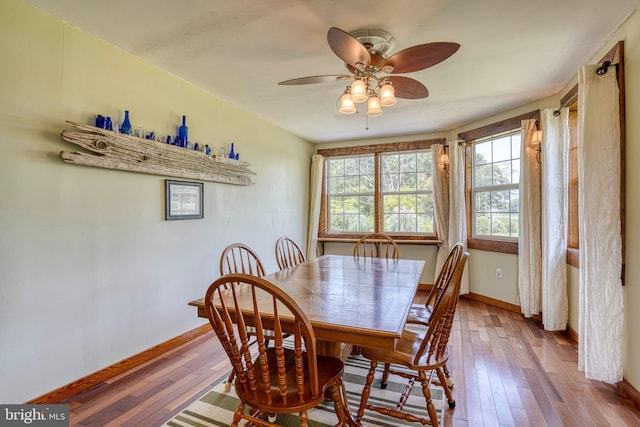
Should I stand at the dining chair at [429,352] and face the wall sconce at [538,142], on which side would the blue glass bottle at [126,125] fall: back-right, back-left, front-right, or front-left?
back-left

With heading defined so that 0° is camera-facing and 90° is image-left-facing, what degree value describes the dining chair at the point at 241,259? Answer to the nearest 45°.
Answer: approximately 315°

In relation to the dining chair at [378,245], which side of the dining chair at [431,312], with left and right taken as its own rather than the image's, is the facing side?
right

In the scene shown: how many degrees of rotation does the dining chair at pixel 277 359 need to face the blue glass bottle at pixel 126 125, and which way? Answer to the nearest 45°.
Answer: approximately 90° to its left

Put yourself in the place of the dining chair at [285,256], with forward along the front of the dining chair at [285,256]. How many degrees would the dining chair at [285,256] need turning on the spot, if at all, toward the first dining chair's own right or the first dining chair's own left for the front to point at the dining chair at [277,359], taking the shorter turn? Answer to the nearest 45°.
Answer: approximately 45° to the first dining chair's own right

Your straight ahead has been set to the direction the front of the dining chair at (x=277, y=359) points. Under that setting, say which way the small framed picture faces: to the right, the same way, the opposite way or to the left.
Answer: to the right

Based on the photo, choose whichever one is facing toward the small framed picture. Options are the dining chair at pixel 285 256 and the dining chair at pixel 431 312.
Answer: the dining chair at pixel 431 312

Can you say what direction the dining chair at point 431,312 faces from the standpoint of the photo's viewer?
facing to the left of the viewer

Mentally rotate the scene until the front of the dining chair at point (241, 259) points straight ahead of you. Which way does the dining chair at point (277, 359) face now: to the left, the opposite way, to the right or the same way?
to the left

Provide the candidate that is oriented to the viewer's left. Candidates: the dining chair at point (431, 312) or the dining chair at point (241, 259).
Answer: the dining chair at point (431, 312)
